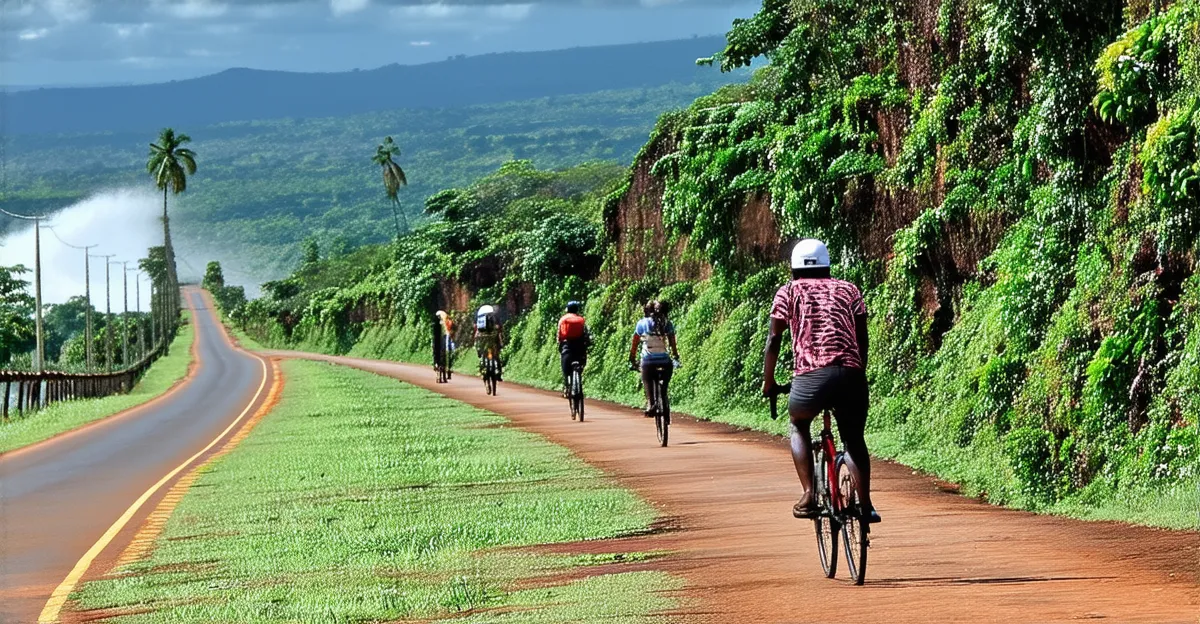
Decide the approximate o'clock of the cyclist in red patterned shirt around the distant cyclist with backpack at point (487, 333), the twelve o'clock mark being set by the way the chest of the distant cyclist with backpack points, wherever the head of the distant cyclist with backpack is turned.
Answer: The cyclist in red patterned shirt is roughly at 6 o'clock from the distant cyclist with backpack.

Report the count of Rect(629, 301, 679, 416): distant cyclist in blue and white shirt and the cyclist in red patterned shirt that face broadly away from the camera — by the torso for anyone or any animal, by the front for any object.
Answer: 2

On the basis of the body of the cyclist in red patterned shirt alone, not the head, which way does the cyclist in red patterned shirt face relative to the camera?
away from the camera

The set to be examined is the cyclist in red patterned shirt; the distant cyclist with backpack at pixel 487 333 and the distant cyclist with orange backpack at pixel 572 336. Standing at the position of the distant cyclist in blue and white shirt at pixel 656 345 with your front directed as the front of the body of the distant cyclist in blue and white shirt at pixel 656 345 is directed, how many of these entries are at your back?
1

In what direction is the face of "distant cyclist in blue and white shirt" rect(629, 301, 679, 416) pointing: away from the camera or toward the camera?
away from the camera

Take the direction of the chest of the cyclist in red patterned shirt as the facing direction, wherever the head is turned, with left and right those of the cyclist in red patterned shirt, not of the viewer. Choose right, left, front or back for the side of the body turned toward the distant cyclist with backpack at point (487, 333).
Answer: front

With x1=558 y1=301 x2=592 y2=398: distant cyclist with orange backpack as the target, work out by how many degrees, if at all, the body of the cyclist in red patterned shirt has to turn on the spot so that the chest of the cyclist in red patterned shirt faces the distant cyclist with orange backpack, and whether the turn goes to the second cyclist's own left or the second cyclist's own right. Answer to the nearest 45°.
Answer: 0° — they already face them

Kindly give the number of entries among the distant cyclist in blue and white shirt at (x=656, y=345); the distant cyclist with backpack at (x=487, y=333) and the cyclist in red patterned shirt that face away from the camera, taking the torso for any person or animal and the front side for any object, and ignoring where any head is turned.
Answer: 3

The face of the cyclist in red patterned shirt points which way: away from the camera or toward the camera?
away from the camera

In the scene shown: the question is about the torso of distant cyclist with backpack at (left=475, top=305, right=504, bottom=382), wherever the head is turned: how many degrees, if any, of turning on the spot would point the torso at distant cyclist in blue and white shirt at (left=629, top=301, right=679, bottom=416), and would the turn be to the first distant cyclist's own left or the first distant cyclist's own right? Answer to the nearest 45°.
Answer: approximately 180°

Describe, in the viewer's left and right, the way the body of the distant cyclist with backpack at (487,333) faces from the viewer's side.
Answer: facing away from the viewer

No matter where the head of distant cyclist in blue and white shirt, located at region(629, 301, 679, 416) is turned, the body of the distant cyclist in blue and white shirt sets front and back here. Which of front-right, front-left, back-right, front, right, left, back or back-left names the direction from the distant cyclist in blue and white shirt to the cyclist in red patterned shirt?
back

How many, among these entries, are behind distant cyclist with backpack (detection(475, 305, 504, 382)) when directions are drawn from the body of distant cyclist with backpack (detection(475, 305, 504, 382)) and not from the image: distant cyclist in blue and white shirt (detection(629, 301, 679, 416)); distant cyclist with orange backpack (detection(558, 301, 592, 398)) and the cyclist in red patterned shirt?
3

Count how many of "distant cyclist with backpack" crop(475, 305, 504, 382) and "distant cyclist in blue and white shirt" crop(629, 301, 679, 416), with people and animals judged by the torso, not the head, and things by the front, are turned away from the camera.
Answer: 2

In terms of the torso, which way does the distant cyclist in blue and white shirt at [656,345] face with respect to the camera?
away from the camera
